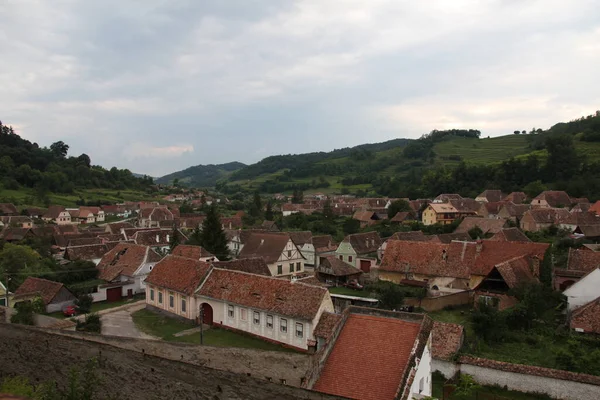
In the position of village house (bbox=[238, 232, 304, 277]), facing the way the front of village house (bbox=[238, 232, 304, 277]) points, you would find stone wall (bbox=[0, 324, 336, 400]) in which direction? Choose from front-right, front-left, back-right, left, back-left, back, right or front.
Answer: front-right

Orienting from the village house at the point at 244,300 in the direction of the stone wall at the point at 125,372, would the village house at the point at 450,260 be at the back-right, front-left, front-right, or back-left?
back-left

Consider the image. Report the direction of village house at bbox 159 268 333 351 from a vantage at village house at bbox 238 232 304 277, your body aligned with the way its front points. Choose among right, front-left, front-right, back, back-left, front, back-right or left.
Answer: front-right

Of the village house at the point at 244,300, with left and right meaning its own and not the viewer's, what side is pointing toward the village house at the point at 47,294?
right

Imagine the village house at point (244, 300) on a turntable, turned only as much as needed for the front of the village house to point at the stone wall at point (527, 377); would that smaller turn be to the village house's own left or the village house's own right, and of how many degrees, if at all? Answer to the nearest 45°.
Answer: approximately 90° to the village house's own left

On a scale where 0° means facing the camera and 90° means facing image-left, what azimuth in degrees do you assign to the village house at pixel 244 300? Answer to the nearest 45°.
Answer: approximately 45°

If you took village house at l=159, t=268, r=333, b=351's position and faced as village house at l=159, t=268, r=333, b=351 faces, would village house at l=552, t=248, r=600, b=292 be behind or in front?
behind

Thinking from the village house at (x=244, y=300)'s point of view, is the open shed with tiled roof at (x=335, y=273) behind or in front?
behind

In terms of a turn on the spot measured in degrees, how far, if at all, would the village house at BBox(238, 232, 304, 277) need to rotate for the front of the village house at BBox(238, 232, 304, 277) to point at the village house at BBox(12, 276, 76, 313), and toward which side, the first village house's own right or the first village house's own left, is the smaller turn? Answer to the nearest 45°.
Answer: approximately 90° to the first village house's own right

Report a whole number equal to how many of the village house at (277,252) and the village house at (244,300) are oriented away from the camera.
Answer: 0
